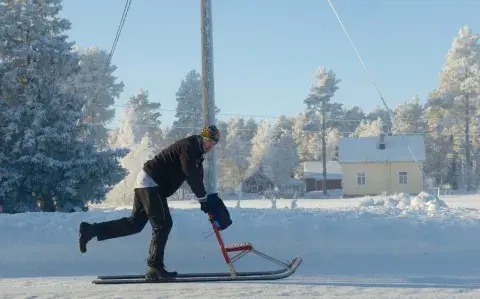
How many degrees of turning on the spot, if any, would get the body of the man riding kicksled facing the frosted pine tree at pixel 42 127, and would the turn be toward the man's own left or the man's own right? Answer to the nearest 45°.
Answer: approximately 90° to the man's own left

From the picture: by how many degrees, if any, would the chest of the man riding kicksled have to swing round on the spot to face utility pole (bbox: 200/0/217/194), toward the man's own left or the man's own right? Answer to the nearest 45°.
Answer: approximately 90° to the man's own left

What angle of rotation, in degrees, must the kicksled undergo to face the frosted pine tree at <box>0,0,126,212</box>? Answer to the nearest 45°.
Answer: approximately 90° to its left

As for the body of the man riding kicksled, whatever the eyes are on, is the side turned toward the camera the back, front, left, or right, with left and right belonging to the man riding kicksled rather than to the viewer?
right

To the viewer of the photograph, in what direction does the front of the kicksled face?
facing to the right of the viewer

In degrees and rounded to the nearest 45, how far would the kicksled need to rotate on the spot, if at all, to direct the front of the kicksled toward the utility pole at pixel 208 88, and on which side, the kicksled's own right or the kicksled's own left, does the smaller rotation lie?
approximately 90° to the kicksled's own left
